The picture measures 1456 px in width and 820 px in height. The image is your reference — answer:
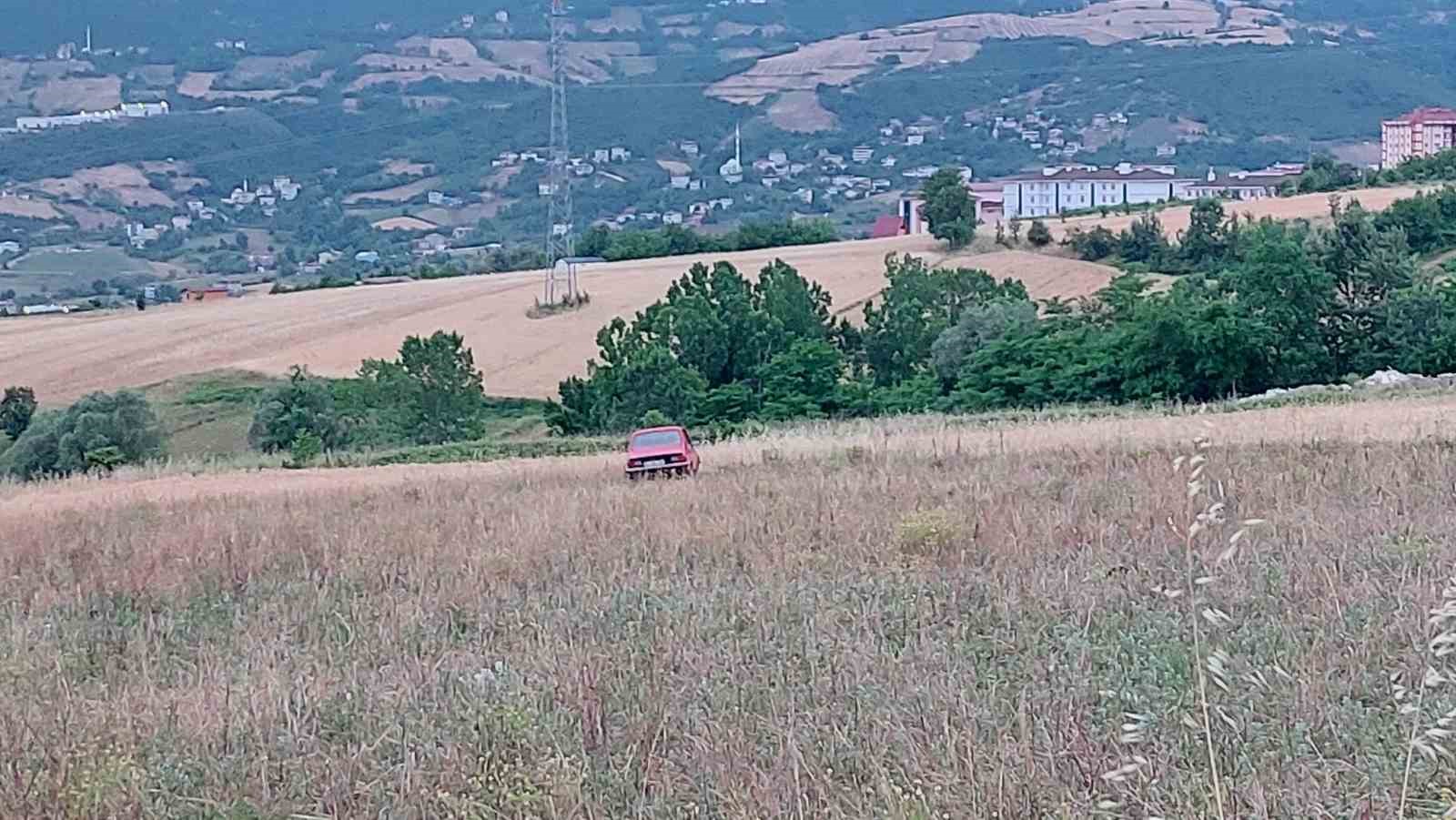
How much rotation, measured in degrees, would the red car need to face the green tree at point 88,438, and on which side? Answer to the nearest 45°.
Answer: approximately 45° to its left

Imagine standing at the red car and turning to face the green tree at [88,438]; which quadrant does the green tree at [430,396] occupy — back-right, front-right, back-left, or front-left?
front-right

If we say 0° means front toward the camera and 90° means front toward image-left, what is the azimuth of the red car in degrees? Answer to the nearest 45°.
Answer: approximately 180°

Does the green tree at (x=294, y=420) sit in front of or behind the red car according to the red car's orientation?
in front

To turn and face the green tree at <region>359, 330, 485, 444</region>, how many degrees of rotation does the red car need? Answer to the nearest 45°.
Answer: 0° — it already faces it
